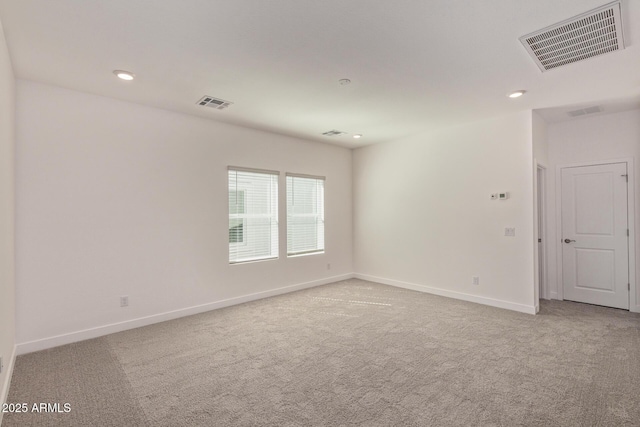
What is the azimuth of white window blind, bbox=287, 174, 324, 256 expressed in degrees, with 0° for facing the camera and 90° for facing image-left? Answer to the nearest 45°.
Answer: approximately 315°

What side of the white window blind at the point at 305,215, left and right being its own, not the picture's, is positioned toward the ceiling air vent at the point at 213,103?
right

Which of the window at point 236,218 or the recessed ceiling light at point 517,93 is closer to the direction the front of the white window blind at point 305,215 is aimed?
the recessed ceiling light

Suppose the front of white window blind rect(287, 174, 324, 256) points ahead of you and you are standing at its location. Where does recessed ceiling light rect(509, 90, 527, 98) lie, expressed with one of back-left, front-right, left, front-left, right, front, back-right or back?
front

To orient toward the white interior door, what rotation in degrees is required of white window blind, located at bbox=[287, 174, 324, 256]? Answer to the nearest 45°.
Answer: approximately 45° to its left

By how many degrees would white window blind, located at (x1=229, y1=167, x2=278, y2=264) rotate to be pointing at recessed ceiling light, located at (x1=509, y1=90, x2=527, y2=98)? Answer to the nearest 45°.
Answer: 0° — it already faces it

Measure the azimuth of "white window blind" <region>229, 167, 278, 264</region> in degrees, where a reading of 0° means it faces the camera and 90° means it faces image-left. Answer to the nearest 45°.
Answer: approximately 315°

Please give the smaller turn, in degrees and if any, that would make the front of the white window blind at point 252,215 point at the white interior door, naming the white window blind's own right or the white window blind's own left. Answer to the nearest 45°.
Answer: approximately 45° to the white window blind's own left

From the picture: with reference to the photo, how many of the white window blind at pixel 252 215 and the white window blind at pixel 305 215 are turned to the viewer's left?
0

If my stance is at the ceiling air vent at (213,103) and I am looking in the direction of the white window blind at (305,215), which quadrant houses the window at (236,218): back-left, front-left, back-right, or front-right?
front-left

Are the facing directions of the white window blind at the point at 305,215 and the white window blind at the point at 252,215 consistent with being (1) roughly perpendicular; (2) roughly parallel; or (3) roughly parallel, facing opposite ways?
roughly parallel

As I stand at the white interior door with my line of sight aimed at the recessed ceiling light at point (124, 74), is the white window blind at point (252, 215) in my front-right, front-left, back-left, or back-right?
front-right
